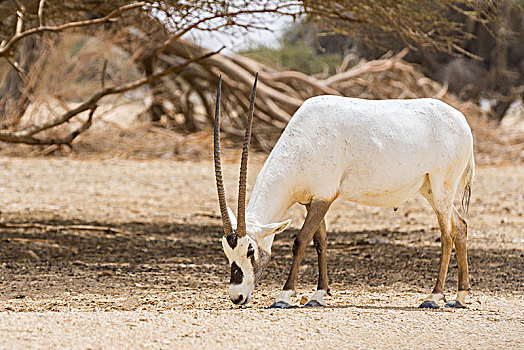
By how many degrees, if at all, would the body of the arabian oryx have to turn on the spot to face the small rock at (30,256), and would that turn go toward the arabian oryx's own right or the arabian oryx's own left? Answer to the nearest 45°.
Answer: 0° — it already faces it

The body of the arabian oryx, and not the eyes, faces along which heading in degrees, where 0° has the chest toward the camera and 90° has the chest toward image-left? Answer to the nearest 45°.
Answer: approximately 90°

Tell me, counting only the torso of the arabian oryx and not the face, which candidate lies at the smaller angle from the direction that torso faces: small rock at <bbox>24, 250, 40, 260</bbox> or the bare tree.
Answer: the small rock

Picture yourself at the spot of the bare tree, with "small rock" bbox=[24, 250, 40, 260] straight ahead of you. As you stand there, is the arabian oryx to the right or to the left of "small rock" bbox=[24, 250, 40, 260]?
left

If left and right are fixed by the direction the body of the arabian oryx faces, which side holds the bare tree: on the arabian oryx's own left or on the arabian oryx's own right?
on the arabian oryx's own right
